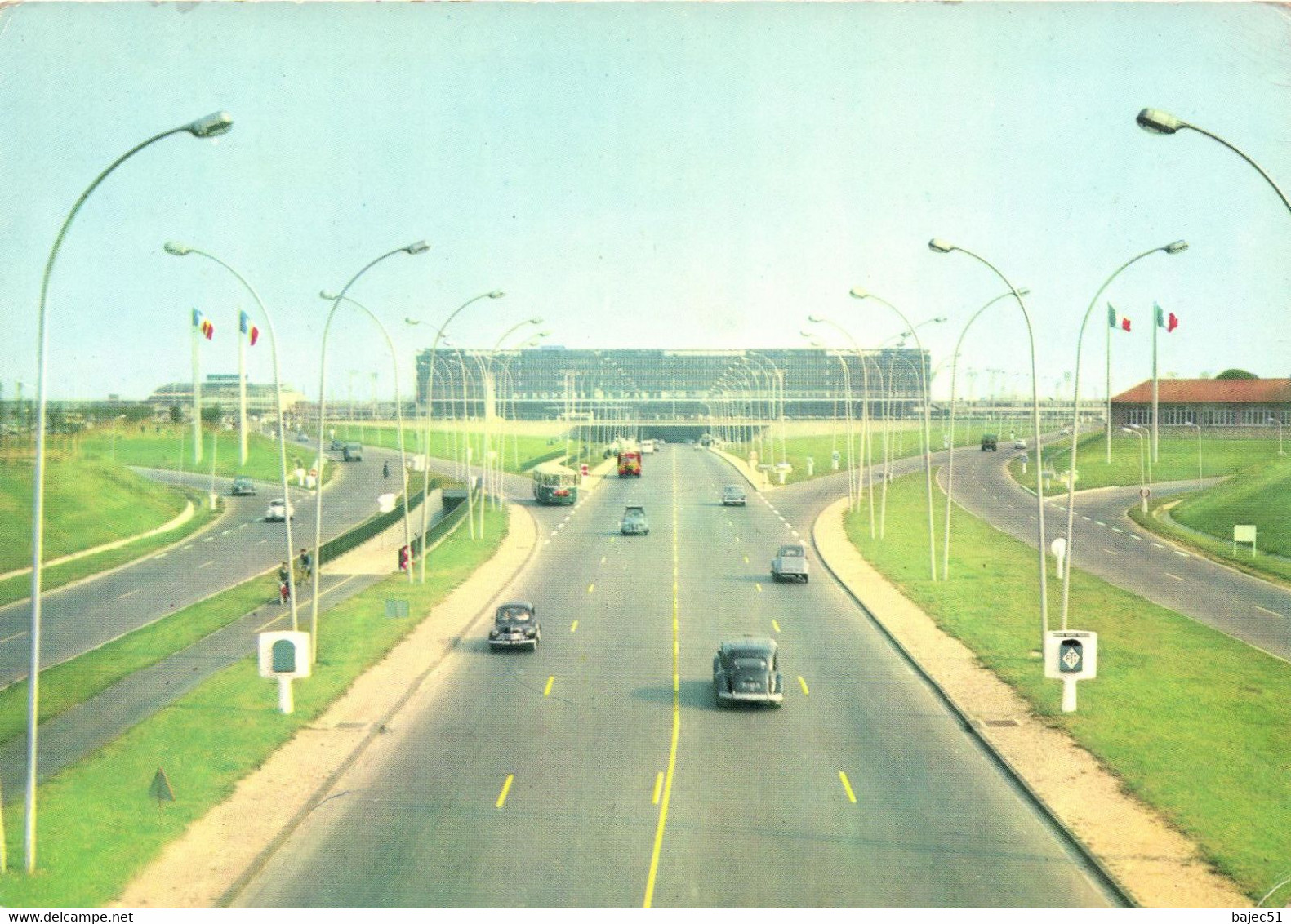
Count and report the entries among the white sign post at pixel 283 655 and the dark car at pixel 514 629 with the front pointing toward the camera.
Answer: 2

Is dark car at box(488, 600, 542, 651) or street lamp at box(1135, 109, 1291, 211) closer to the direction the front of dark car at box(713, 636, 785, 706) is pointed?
the dark car

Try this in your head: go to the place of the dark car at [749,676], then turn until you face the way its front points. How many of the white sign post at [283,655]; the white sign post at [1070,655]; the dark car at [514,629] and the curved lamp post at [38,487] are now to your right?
1

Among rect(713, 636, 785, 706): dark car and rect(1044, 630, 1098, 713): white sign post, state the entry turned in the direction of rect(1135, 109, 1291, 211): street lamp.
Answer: the white sign post

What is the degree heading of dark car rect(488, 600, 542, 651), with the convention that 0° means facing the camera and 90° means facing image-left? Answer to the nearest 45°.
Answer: approximately 0°

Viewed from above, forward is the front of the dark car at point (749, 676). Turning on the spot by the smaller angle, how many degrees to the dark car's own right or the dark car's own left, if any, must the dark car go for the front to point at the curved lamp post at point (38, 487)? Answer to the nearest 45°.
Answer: approximately 135° to the dark car's own left

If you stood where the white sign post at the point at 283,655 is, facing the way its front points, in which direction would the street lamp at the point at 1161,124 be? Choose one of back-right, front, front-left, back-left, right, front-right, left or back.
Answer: front-left

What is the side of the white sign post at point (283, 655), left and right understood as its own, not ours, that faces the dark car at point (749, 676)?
left

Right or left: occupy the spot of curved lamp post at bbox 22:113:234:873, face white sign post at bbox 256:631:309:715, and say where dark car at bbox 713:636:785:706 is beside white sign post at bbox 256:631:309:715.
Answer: right

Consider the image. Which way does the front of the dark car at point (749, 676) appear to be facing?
away from the camera

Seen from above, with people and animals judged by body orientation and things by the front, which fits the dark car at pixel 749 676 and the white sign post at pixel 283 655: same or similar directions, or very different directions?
very different directions

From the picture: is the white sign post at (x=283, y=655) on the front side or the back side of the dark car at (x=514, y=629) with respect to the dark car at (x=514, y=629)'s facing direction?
on the front side

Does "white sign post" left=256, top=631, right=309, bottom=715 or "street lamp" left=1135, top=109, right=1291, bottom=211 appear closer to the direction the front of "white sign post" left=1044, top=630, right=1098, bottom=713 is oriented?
the street lamp
